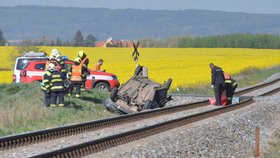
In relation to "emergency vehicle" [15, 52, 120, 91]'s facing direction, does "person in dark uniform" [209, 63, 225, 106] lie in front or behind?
in front

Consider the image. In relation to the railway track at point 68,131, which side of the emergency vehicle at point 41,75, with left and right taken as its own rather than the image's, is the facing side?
right

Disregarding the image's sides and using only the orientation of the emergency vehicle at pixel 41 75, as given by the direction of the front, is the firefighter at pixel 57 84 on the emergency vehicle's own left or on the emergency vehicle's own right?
on the emergency vehicle's own right

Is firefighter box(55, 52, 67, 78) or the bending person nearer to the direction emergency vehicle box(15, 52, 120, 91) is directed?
the bending person

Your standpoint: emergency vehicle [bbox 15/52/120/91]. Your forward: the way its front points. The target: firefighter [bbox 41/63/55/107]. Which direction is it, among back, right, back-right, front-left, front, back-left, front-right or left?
right

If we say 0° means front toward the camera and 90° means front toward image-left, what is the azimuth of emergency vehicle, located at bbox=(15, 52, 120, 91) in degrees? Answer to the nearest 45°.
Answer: approximately 270°

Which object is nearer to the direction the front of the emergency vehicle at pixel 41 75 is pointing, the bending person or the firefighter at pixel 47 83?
the bending person

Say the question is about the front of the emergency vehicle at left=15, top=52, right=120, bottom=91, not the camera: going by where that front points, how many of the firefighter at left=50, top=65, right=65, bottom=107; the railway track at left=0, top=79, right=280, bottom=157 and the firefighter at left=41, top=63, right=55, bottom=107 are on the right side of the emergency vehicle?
3

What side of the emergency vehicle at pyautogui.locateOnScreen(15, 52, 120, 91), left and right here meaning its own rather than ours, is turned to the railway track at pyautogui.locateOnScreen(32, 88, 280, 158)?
right
